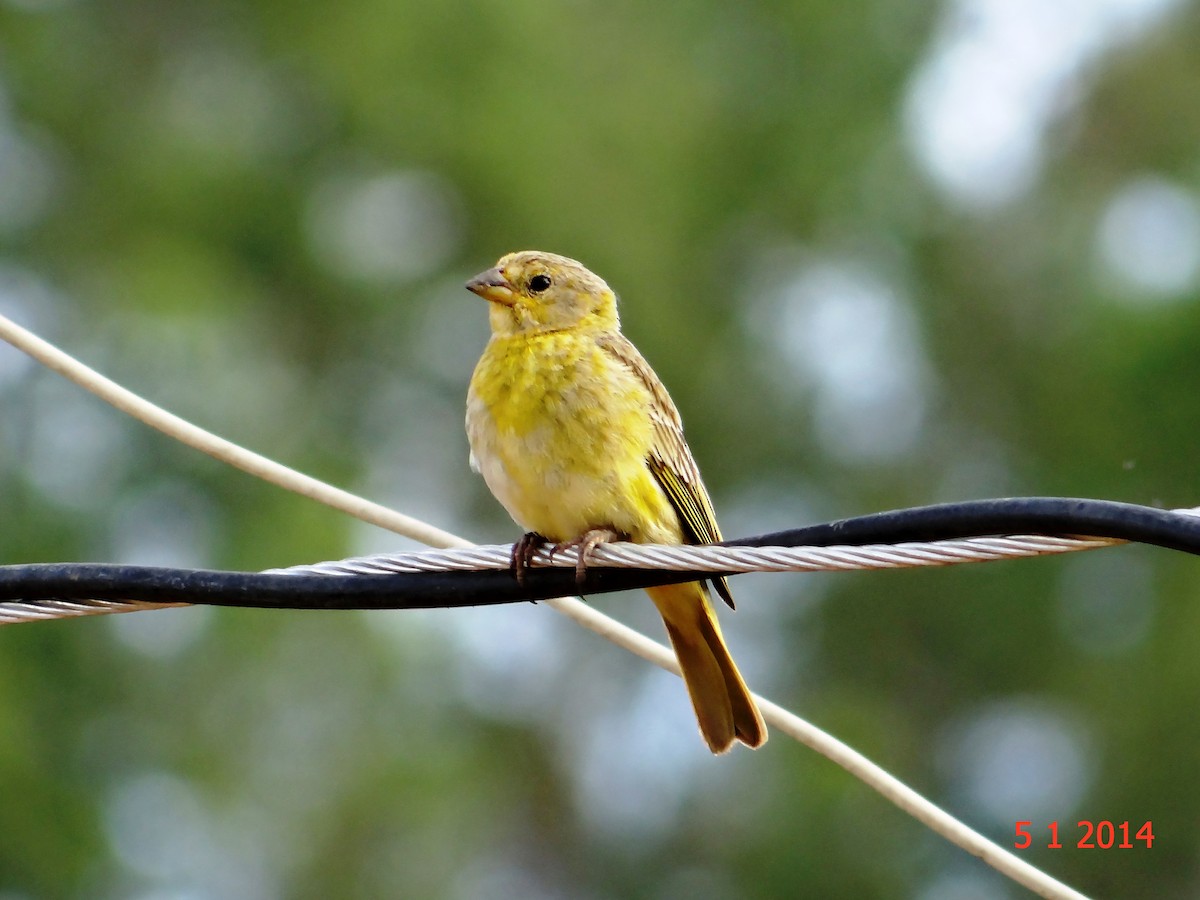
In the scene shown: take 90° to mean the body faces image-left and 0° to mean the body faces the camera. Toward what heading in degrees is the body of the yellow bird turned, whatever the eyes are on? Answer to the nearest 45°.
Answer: approximately 45°
